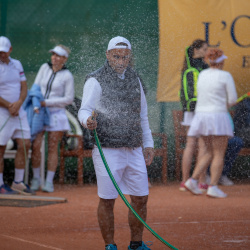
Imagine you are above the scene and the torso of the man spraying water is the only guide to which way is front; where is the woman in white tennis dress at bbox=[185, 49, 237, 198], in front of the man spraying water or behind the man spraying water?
behind

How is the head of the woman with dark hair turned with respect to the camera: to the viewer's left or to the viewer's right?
to the viewer's right

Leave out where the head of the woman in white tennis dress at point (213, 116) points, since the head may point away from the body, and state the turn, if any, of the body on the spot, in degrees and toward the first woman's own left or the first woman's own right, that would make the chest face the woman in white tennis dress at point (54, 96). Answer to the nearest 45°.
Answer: approximately 135° to the first woman's own left

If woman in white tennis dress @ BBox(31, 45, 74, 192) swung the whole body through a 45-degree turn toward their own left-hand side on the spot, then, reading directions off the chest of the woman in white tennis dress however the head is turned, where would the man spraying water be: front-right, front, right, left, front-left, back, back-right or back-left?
front

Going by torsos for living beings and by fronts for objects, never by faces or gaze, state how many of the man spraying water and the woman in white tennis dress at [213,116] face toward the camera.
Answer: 1

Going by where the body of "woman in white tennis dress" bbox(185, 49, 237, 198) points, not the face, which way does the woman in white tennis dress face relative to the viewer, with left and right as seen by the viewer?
facing away from the viewer and to the right of the viewer

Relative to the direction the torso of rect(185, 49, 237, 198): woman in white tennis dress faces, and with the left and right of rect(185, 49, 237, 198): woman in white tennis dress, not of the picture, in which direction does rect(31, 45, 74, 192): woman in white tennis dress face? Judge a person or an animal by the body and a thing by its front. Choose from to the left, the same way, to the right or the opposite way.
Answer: the opposite way
